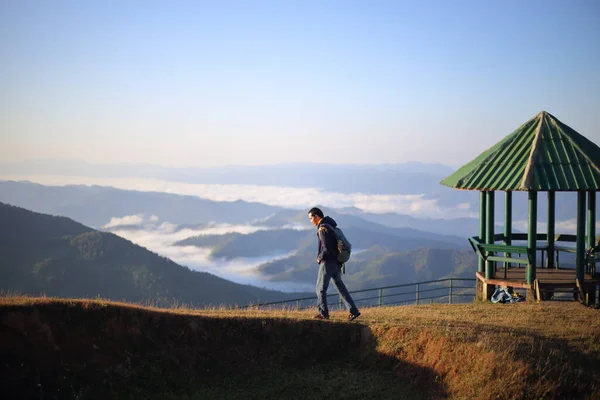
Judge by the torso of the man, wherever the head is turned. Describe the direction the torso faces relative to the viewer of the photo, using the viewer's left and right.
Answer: facing to the left of the viewer

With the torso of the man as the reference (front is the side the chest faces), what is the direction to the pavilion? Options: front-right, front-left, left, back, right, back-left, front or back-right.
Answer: back-right
